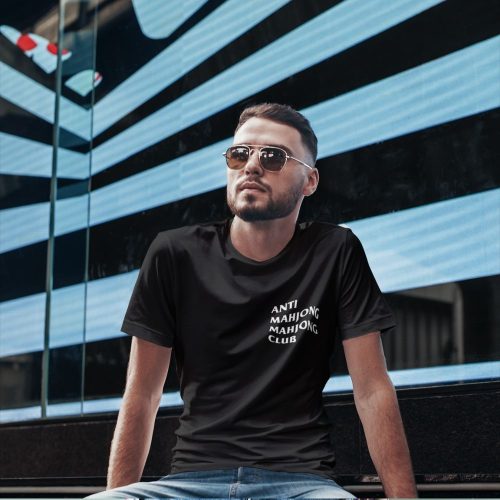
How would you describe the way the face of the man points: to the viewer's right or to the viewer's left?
to the viewer's left

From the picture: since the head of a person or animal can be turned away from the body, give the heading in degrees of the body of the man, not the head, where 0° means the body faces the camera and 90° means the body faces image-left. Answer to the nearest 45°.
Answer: approximately 0°
